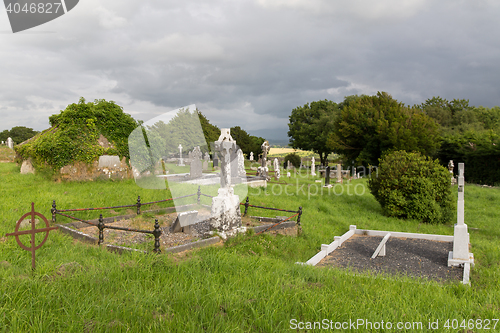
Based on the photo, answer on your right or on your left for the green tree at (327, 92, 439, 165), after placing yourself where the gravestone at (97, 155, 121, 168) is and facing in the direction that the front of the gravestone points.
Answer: on your left

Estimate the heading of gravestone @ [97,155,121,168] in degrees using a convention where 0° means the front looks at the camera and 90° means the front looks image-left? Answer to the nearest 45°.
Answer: approximately 0°

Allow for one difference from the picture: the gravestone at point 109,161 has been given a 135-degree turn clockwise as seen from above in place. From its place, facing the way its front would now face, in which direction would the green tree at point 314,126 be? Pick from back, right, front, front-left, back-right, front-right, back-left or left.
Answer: right

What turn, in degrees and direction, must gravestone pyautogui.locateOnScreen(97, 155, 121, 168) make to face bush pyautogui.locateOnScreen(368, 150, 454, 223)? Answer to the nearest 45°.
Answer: approximately 45° to its left

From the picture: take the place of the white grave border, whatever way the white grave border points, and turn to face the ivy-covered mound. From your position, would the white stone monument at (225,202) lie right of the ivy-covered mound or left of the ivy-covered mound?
left

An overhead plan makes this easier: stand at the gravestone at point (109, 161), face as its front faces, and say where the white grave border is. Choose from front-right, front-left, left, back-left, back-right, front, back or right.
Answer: front-left

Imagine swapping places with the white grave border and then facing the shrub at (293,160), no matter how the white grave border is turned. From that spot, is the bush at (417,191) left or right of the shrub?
right
